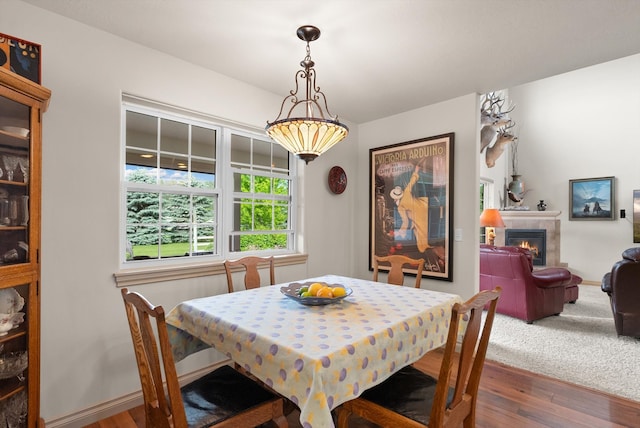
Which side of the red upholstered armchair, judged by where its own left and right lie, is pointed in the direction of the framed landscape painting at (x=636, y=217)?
front

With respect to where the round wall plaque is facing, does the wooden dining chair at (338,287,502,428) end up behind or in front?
in front

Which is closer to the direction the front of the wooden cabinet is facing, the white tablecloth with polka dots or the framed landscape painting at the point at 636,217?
the white tablecloth with polka dots

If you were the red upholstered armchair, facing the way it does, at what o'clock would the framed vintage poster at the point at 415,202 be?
The framed vintage poster is roughly at 6 o'clock from the red upholstered armchair.

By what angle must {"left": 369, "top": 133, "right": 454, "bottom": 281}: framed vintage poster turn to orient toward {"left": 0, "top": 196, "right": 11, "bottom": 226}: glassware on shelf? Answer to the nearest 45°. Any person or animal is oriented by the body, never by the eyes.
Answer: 0° — it already faces it

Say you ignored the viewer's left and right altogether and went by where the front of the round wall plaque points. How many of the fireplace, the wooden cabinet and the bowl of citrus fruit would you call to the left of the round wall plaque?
1

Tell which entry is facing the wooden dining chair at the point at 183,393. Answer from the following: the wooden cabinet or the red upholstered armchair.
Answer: the wooden cabinet

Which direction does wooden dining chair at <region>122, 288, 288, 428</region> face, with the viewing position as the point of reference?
facing away from the viewer and to the right of the viewer

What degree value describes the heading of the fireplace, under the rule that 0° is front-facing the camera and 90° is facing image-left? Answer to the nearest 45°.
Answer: approximately 0°

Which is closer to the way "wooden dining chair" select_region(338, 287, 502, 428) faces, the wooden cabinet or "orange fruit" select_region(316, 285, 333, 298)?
the orange fruit

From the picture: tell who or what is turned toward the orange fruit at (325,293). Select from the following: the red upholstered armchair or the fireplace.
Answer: the fireplace

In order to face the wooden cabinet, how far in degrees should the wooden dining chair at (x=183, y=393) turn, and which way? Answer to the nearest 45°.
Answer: approximately 90° to its left

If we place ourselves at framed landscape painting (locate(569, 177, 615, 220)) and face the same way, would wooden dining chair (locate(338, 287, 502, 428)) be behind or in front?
in front

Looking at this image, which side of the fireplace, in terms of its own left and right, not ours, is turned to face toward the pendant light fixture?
front

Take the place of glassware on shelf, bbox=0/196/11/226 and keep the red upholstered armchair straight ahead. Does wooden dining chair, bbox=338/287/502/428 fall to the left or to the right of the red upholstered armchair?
right
